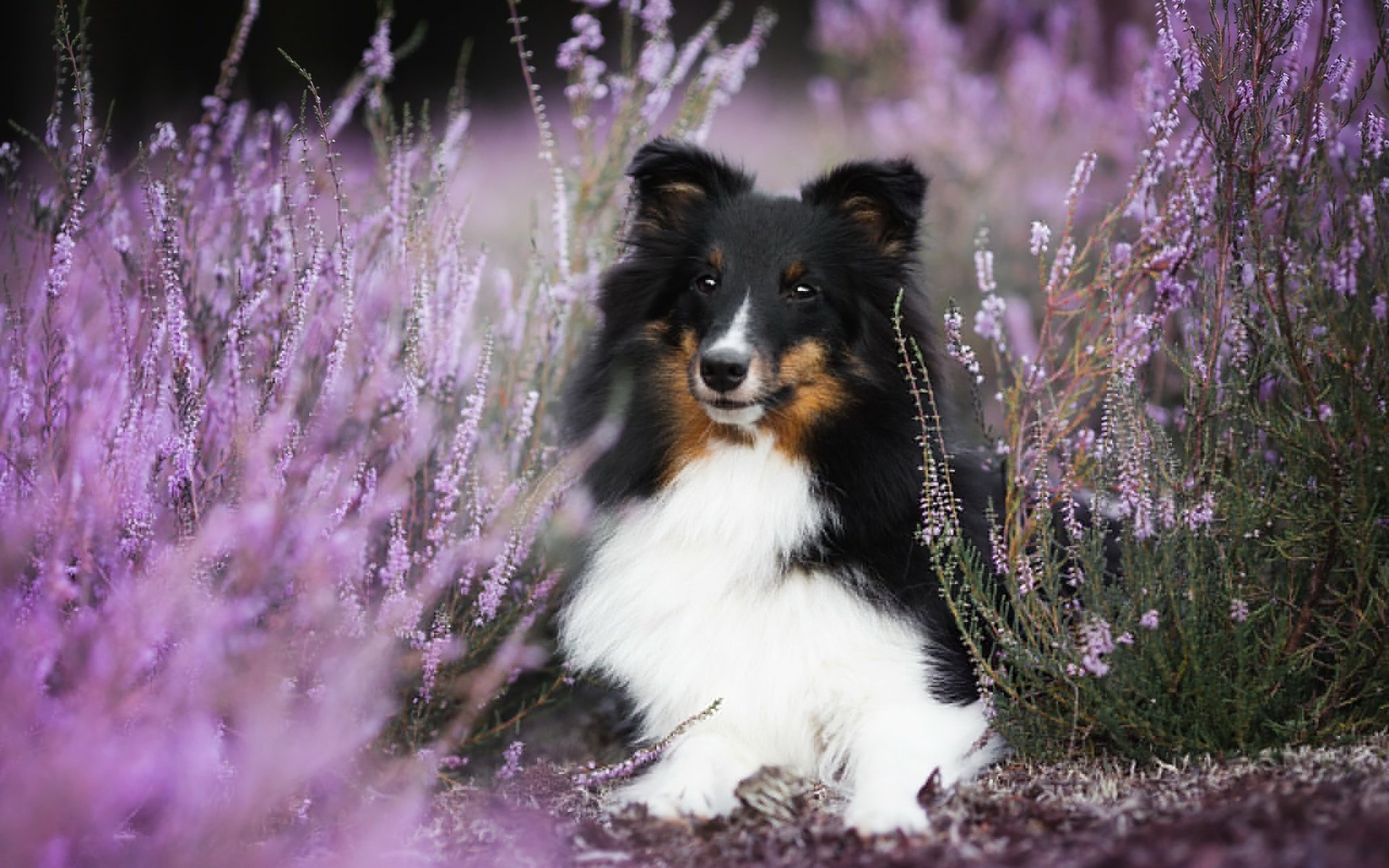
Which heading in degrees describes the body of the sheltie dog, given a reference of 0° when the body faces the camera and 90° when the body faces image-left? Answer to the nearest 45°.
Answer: approximately 0°

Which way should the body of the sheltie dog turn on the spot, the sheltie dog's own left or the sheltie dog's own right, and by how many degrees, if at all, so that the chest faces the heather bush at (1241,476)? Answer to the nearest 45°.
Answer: approximately 90° to the sheltie dog's own left

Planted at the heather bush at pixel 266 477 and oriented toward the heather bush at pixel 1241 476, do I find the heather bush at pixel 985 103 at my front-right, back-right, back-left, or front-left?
front-left

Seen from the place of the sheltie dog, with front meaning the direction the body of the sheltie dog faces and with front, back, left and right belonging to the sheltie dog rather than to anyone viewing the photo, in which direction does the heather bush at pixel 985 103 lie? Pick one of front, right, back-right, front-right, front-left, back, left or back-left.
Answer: back
